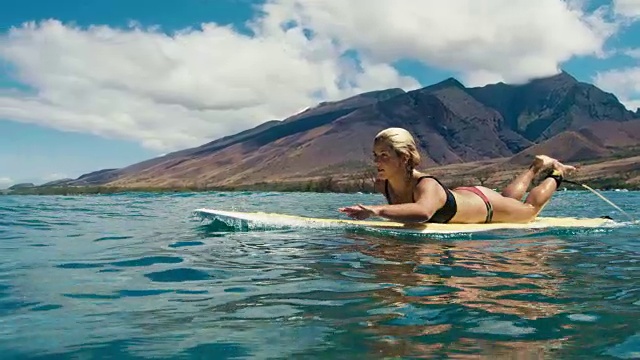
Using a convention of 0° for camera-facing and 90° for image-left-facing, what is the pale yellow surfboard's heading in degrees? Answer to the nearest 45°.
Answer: approximately 90°
